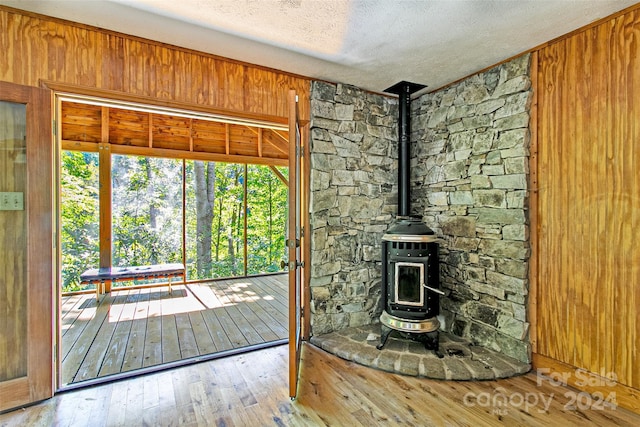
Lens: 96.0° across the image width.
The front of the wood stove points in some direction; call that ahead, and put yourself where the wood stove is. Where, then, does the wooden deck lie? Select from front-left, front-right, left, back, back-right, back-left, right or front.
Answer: right

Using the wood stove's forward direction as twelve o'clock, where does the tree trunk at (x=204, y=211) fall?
The tree trunk is roughly at 4 o'clock from the wood stove.

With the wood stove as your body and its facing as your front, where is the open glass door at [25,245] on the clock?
The open glass door is roughly at 2 o'clock from the wood stove.

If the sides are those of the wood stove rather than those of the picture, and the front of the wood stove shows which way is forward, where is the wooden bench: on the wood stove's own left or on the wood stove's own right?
on the wood stove's own right

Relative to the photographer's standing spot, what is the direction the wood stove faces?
facing the viewer

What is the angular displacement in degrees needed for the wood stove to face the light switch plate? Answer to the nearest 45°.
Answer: approximately 45° to its right

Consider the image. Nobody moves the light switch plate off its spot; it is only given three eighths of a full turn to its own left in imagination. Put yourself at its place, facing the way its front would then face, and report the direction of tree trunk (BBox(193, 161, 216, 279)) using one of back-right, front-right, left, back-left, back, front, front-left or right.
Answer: front

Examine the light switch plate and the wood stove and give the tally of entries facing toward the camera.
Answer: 2

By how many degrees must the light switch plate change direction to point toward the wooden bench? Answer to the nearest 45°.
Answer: approximately 135° to its left

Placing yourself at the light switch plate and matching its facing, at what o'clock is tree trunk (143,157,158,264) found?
The tree trunk is roughly at 7 o'clock from the light switch plate.

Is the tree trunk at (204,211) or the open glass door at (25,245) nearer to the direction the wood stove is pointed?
the open glass door

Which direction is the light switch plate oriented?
toward the camera

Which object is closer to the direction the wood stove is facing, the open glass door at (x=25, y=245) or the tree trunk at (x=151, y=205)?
the open glass door
